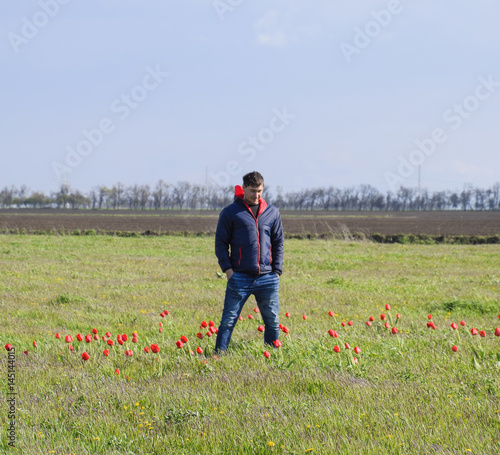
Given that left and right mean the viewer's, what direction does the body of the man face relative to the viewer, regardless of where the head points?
facing the viewer and to the right of the viewer
